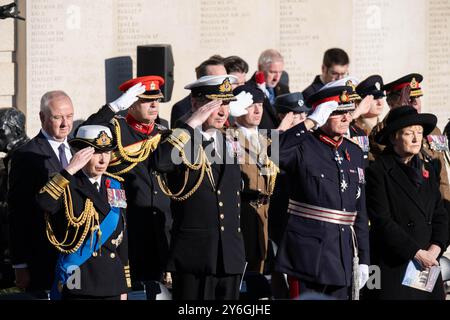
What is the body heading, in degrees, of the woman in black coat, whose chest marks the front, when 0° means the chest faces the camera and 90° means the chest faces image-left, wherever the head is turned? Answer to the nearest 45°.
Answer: approximately 315°

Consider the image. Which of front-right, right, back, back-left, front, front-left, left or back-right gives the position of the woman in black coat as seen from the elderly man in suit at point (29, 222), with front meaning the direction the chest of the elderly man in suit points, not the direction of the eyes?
front-left

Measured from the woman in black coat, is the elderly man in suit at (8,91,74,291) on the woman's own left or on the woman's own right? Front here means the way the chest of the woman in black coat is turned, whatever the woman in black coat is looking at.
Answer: on the woman's own right

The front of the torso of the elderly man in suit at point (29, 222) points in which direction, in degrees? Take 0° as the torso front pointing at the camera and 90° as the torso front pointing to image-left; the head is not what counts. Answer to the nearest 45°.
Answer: approximately 315°

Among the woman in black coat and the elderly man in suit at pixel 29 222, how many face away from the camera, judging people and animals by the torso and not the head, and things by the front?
0
